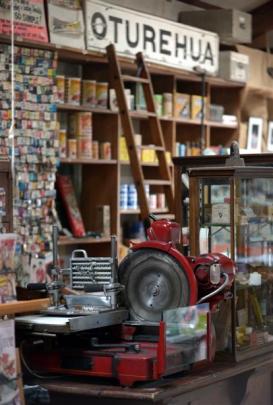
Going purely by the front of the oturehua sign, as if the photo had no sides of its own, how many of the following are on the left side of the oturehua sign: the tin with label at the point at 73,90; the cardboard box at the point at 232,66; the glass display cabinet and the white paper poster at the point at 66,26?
1

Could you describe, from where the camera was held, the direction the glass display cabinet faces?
facing the viewer and to the right of the viewer

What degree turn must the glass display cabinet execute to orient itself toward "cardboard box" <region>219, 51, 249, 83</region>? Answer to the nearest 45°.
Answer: approximately 135° to its left

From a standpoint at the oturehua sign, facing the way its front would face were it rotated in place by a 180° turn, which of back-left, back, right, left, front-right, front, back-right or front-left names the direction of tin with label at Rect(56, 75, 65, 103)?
left

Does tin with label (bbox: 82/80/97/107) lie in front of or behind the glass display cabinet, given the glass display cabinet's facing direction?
behind

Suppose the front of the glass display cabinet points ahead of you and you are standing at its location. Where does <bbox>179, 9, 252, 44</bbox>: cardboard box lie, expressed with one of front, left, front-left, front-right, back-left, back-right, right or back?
back-left

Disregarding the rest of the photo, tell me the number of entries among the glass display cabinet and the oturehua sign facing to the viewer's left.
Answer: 0

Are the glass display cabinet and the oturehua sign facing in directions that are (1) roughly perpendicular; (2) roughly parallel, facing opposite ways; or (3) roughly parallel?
roughly parallel

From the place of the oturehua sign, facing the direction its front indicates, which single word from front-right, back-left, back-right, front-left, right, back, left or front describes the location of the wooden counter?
front-right

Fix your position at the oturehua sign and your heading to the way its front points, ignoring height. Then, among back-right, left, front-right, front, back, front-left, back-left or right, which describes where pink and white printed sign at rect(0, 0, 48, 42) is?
right
